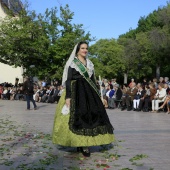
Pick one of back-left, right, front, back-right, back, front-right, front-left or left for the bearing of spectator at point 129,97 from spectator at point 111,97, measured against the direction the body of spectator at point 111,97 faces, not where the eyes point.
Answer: left

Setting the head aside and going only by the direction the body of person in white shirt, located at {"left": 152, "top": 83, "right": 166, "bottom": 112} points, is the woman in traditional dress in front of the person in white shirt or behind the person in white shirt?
in front

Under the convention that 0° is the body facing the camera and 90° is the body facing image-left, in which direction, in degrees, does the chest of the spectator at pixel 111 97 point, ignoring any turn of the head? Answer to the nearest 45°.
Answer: approximately 45°

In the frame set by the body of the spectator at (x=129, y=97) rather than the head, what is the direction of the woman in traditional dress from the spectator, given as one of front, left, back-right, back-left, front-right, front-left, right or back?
front-left

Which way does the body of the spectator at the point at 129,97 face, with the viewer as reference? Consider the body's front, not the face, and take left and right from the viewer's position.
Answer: facing the viewer and to the left of the viewer

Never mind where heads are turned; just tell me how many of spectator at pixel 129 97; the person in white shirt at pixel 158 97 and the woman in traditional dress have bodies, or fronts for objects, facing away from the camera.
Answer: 0

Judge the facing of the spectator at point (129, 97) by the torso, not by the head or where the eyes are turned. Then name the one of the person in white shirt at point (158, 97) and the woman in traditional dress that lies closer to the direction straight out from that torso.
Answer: the woman in traditional dress

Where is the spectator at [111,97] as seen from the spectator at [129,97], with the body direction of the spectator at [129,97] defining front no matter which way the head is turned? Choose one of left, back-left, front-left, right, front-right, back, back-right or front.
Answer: right

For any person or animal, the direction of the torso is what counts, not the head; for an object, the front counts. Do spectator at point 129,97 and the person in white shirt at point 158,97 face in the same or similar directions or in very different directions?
same or similar directions

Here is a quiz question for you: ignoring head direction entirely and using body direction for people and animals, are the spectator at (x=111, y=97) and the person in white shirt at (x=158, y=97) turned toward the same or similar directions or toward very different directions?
same or similar directions

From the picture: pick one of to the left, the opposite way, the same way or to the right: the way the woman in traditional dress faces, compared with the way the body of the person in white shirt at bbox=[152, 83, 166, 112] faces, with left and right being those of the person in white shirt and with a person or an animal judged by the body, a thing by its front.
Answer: to the left

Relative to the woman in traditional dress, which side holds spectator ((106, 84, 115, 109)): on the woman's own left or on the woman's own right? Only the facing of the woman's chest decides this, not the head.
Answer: on the woman's own left
